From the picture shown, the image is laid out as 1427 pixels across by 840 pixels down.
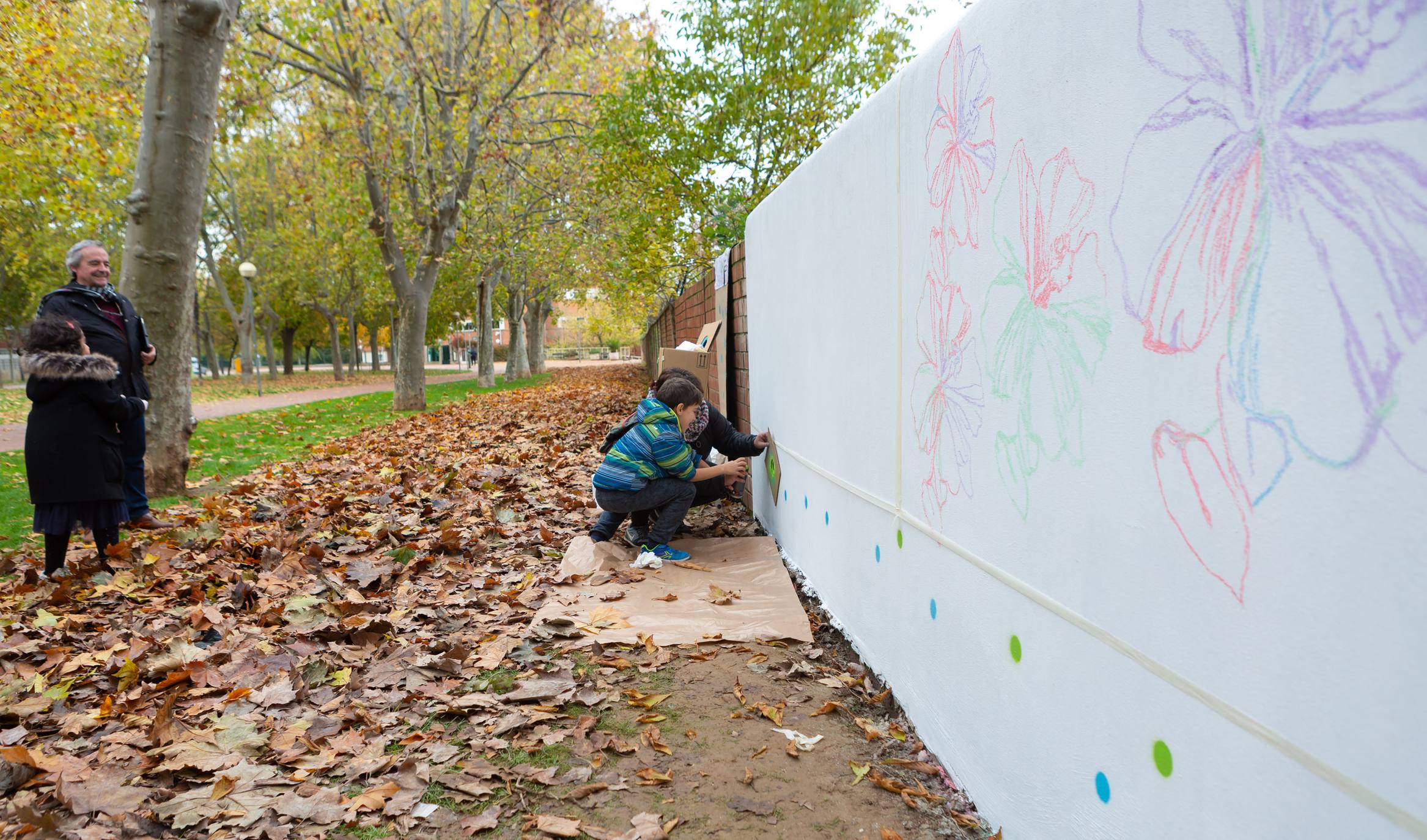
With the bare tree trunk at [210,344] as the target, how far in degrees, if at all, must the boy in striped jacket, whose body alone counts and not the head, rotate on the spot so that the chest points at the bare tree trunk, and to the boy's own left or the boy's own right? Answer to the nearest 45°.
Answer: approximately 135° to the boy's own left

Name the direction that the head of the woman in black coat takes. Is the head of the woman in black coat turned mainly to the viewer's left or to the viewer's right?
to the viewer's right

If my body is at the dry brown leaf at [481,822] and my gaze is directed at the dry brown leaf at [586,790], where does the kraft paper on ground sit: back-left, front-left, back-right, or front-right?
front-left

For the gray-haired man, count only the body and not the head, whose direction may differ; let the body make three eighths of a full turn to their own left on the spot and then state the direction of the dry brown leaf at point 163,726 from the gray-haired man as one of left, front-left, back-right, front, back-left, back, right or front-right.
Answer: back

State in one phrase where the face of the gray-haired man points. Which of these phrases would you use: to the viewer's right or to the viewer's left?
to the viewer's right

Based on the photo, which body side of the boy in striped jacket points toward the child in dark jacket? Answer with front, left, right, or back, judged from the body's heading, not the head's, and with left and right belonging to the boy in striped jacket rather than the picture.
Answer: back

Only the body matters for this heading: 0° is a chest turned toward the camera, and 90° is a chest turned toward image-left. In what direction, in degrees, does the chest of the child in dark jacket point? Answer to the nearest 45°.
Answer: approximately 225°

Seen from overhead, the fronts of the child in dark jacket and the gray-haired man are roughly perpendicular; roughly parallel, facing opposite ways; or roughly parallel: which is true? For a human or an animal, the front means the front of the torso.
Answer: roughly perpendicular

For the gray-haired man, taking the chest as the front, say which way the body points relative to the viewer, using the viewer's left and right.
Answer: facing the viewer and to the right of the viewer

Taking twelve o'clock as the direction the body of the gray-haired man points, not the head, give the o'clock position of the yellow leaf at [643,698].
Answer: The yellow leaf is roughly at 1 o'clock from the gray-haired man.

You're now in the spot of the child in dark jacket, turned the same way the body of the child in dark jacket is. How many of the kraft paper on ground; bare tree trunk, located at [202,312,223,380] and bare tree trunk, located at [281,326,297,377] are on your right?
1

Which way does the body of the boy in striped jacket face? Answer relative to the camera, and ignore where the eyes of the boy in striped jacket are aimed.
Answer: to the viewer's right

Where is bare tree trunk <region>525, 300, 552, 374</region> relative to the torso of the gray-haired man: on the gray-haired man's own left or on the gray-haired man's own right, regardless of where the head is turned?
on the gray-haired man's own left
